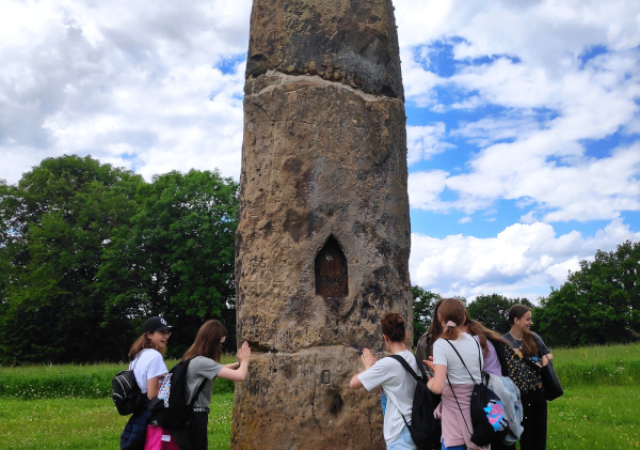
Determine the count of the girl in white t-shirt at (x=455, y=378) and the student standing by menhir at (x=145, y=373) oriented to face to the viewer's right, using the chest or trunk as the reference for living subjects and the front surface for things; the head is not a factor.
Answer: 1

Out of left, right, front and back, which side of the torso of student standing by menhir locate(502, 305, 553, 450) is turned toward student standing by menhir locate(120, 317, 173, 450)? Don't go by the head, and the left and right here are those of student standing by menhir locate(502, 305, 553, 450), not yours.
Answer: right

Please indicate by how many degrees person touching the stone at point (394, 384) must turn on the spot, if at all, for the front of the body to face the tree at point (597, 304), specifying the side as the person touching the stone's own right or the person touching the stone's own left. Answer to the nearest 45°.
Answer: approximately 45° to the person touching the stone's own right

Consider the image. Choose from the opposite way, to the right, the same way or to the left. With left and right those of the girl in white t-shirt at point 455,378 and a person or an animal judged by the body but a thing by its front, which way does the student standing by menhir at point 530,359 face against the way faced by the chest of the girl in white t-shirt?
the opposite way

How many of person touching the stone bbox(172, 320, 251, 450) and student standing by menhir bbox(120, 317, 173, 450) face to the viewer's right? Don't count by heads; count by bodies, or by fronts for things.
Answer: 2

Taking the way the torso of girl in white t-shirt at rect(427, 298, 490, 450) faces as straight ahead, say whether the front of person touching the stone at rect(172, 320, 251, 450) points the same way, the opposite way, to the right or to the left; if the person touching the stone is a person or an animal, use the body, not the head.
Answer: to the right

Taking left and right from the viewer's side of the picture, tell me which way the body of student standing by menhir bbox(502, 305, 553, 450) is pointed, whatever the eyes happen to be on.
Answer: facing the viewer and to the right of the viewer

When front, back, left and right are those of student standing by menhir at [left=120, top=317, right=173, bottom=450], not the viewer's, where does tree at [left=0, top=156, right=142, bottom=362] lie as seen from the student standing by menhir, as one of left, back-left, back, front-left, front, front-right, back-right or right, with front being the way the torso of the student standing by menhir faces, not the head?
left

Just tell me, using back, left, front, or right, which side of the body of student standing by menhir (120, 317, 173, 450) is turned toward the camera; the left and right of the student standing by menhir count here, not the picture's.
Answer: right

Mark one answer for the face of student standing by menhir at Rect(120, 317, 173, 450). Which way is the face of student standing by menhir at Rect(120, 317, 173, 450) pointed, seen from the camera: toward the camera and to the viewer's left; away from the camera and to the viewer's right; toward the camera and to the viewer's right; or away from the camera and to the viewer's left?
toward the camera and to the viewer's right

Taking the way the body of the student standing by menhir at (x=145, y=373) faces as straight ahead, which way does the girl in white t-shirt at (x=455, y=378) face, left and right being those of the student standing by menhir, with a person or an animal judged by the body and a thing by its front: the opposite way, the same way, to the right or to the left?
to the left

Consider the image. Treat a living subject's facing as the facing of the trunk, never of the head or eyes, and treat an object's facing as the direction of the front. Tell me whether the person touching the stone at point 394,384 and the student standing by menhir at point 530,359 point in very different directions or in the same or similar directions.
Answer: very different directions

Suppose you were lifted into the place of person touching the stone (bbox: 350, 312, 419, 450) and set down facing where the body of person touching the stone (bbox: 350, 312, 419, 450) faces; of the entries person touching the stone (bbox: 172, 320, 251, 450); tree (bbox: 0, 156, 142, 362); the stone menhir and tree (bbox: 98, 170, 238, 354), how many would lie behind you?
0

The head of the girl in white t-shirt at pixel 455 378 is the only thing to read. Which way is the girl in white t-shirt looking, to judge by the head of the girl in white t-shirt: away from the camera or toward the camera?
away from the camera

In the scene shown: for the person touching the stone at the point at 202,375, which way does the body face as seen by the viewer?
to the viewer's right

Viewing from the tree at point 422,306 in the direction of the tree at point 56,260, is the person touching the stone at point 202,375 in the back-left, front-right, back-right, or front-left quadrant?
front-left
